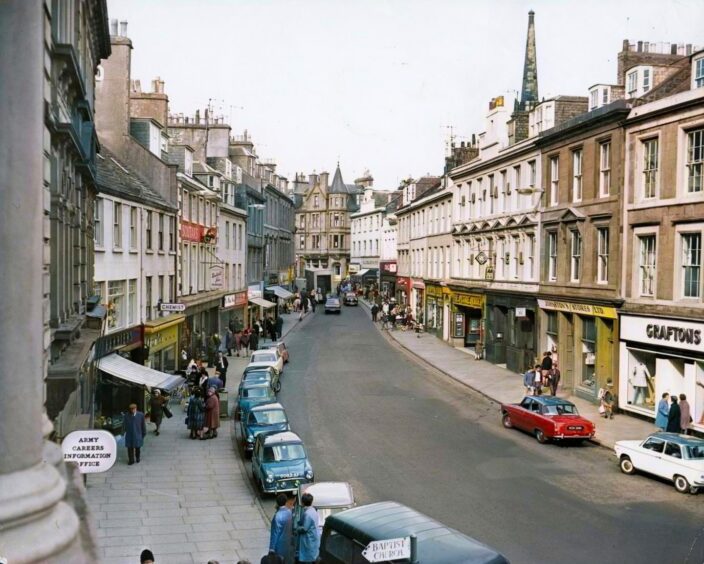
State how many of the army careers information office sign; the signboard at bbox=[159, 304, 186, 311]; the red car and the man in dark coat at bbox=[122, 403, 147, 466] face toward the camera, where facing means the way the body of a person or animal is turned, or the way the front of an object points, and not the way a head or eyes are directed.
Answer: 3

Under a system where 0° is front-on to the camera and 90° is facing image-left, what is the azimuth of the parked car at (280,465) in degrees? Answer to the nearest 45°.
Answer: approximately 315°

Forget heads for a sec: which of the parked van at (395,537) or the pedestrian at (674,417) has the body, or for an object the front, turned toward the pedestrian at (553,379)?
the pedestrian at (674,417)

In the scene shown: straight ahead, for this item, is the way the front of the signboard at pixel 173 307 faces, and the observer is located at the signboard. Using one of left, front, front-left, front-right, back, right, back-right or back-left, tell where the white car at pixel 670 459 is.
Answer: front-left

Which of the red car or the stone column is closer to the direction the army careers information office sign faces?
the stone column
